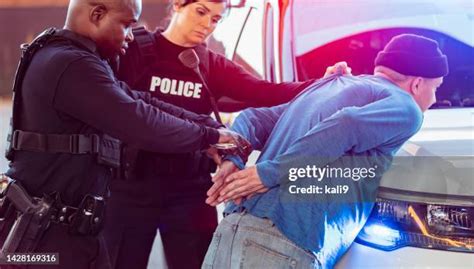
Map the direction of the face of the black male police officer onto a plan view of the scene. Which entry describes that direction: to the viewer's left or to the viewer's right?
to the viewer's right

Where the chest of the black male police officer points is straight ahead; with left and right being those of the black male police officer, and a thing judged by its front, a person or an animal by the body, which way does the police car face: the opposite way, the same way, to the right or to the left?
to the right

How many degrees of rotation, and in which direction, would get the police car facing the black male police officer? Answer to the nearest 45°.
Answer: approximately 90° to its right

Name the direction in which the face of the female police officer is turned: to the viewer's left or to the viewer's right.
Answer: to the viewer's right

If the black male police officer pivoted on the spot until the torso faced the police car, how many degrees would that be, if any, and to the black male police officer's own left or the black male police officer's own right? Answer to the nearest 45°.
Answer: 0° — they already face it

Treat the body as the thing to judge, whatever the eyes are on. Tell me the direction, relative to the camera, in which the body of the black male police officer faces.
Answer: to the viewer's right

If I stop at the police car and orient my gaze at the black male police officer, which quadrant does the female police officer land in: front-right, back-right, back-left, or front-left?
front-right

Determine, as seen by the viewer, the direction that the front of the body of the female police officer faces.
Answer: toward the camera

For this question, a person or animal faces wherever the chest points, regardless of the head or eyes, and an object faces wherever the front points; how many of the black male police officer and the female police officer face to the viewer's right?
1
